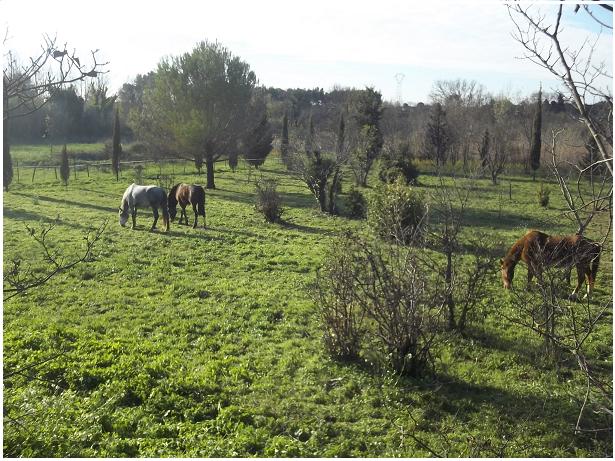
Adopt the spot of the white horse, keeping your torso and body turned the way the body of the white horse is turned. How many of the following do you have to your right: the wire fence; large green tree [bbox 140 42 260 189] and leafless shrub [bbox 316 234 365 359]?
2

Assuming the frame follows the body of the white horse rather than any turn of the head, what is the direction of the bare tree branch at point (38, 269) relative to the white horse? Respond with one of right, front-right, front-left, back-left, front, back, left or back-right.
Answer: left

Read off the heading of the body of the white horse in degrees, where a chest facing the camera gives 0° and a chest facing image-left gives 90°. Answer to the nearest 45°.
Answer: approximately 90°

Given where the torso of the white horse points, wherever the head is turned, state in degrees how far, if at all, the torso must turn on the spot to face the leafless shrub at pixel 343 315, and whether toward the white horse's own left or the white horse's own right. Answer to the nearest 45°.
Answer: approximately 90° to the white horse's own left

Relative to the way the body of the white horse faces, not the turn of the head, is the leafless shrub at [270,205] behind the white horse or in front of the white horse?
behind

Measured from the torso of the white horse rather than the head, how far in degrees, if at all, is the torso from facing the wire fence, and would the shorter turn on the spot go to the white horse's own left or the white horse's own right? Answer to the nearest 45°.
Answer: approximately 90° to the white horse's own right

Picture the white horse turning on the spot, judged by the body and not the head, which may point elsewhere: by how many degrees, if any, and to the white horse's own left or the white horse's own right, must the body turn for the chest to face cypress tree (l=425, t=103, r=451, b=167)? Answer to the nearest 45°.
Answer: approximately 135° to the white horse's own right

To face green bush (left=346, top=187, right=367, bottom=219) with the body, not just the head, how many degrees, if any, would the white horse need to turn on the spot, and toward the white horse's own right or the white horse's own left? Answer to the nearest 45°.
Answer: approximately 180°

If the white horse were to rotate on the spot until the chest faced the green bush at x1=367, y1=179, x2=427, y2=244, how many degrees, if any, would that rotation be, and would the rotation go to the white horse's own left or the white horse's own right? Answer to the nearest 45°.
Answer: approximately 135° to the white horse's own left

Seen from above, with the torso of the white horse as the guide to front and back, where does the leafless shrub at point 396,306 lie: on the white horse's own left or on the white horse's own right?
on the white horse's own left
